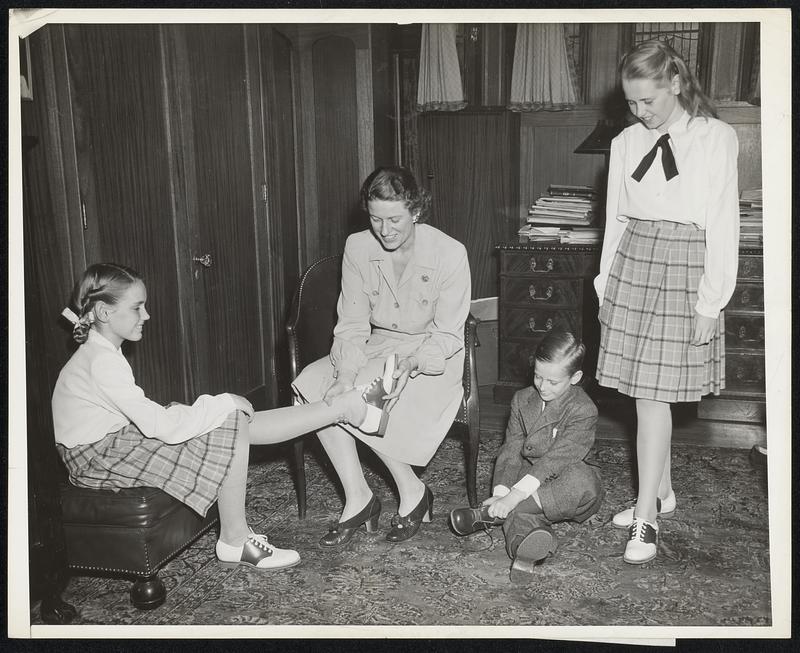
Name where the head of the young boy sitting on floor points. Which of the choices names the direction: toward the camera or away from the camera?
toward the camera

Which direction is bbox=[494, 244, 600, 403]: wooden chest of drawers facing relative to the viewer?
toward the camera

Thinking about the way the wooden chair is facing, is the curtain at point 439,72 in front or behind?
behind

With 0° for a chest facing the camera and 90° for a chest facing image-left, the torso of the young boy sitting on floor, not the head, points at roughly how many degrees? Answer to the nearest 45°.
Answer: approximately 45°

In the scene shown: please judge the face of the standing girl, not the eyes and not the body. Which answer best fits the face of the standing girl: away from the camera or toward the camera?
toward the camera

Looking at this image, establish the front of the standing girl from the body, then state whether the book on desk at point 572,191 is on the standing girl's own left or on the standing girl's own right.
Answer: on the standing girl's own right

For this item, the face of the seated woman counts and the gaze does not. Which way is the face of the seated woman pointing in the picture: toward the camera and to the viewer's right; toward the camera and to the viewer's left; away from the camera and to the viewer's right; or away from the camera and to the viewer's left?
toward the camera and to the viewer's left

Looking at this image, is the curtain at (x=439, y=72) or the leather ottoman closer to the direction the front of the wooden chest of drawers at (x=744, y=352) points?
the leather ottoman

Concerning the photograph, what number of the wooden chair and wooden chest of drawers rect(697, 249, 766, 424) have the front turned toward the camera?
2
